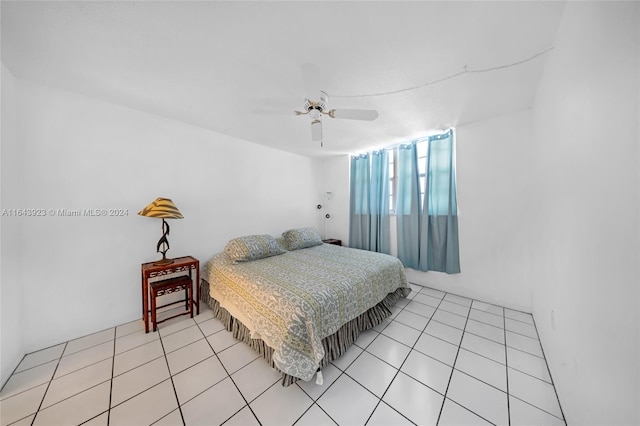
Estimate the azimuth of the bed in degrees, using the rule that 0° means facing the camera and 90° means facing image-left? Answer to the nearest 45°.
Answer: approximately 315°

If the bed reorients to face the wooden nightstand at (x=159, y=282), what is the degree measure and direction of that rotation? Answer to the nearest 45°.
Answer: approximately 135° to its right

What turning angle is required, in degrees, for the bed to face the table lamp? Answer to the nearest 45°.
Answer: approximately 135° to its right

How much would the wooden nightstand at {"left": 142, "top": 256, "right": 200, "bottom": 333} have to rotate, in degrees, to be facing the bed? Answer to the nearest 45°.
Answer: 0° — it already faces it

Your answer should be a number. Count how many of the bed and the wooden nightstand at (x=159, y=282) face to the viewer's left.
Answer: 0

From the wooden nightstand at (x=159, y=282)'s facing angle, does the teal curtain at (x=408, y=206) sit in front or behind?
in front

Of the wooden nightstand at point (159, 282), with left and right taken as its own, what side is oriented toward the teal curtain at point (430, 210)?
left

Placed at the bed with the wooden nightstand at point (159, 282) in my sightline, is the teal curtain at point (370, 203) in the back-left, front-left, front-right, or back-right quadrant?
back-right

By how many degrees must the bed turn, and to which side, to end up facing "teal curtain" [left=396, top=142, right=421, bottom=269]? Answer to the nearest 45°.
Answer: approximately 90° to its left

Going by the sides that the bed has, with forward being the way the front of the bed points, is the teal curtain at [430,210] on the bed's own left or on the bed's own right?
on the bed's own left

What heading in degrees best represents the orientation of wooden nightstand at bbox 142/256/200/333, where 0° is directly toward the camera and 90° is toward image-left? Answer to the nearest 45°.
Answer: approximately 315°
